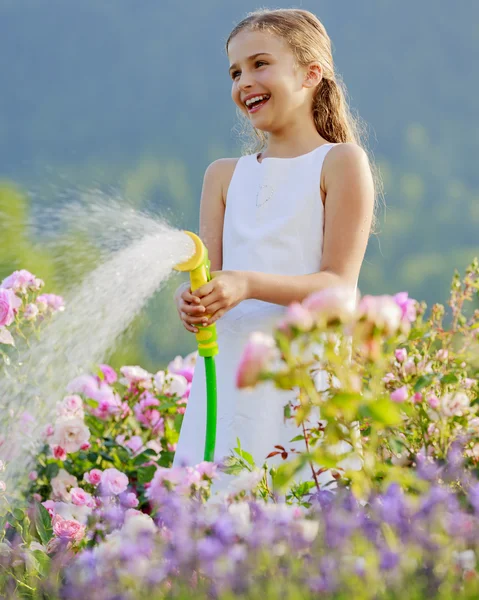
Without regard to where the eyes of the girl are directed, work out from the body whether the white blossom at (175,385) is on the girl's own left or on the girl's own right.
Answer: on the girl's own right

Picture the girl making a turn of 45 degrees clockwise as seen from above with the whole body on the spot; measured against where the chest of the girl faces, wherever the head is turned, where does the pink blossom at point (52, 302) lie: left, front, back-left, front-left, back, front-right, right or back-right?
front-right

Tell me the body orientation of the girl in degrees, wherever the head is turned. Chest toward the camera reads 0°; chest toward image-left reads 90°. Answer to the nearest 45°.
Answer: approximately 45°
